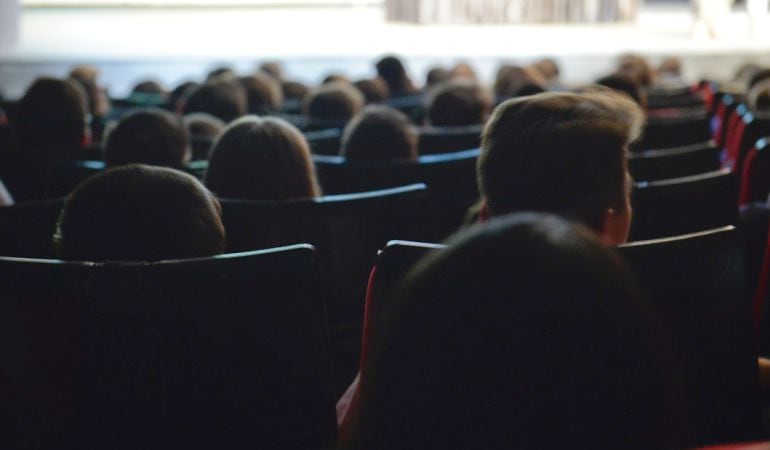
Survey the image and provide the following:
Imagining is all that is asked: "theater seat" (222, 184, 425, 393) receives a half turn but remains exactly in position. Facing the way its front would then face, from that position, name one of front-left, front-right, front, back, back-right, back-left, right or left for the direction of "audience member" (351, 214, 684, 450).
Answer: front

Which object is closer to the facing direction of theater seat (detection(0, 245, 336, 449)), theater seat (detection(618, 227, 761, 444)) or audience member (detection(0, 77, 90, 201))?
the audience member

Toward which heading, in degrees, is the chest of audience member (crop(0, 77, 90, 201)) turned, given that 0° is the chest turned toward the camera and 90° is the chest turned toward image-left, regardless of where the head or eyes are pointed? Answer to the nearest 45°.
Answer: approximately 225°

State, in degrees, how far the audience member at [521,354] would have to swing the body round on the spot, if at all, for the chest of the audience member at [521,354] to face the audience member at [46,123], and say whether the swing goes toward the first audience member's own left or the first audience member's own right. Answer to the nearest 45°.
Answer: approximately 45° to the first audience member's own left

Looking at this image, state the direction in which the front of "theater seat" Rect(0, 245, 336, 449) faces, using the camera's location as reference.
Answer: facing away from the viewer

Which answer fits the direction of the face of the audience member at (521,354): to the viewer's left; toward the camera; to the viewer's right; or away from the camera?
away from the camera

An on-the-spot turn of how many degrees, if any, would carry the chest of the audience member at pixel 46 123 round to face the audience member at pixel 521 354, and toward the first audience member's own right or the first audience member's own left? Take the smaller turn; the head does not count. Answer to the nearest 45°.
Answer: approximately 135° to the first audience member's own right

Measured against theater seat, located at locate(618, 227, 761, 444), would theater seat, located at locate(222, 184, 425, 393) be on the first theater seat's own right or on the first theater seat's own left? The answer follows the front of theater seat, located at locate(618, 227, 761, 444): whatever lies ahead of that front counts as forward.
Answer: on the first theater seat's own left

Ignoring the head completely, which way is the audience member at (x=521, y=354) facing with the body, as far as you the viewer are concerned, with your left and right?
facing away from the viewer

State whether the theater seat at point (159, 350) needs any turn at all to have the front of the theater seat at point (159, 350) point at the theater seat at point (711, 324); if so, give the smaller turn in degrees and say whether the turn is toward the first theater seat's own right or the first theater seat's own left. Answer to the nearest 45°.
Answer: approximately 90° to the first theater seat's own right

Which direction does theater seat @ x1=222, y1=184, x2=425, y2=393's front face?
away from the camera

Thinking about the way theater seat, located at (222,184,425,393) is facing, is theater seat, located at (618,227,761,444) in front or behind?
behind

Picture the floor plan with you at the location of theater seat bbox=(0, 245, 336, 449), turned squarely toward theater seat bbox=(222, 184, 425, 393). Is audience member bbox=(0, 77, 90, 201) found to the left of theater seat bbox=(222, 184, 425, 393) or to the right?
left

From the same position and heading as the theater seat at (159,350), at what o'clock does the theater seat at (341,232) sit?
the theater seat at (341,232) is roughly at 1 o'clock from the theater seat at (159,350).

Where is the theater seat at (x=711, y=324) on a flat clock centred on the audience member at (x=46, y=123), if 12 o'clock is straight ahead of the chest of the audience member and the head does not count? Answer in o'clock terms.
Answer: The theater seat is roughly at 4 o'clock from the audience member.

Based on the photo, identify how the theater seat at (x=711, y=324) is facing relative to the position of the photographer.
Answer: facing away from the viewer

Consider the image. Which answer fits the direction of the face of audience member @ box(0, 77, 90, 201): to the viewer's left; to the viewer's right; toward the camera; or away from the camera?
away from the camera
